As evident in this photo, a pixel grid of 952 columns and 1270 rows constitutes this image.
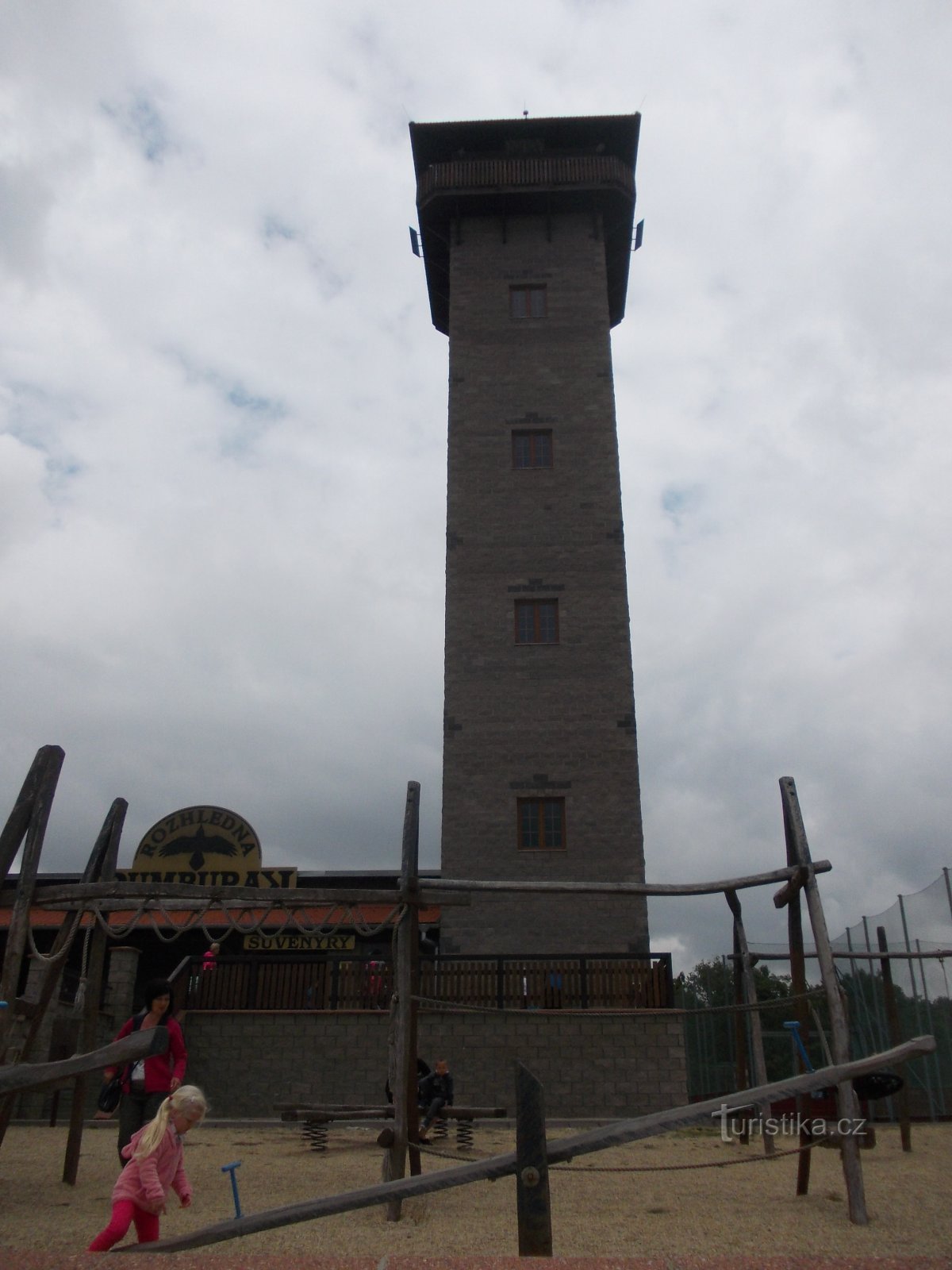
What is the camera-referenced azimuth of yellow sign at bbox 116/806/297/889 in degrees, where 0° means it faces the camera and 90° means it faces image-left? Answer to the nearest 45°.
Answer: approximately 0°

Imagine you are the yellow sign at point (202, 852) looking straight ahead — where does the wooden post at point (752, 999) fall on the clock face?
The wooden post is roughly at 11 o'clock from the yellow sign.

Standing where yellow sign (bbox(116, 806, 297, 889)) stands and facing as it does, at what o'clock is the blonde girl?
The blonde girl is roughly at 12 o'clock from the yellow sign.

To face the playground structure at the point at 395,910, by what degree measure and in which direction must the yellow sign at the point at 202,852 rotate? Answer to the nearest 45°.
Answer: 0° — it already faces it

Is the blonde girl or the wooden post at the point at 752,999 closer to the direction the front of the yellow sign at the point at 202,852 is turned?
the blonde girl
